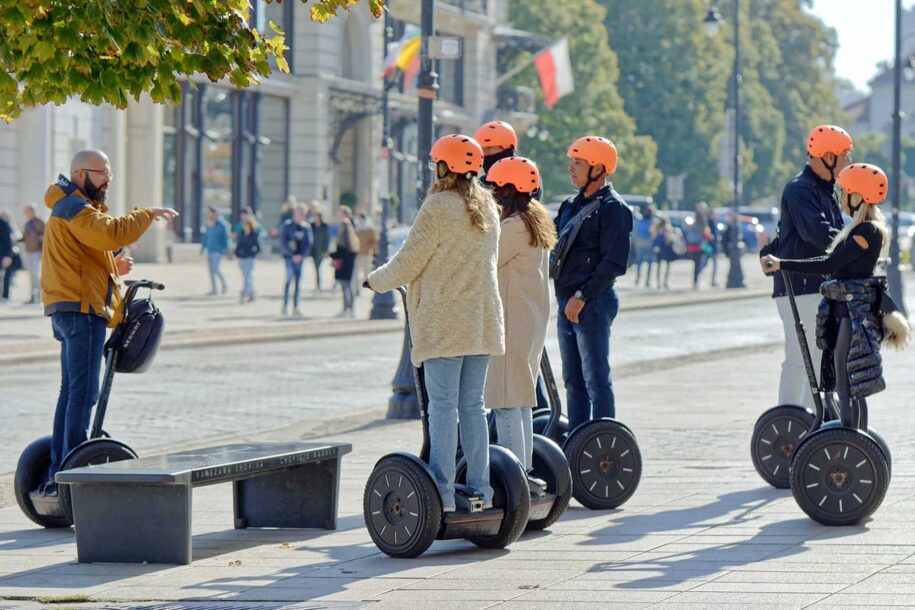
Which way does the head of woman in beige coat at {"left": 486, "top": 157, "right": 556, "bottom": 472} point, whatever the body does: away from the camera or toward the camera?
away from the camera

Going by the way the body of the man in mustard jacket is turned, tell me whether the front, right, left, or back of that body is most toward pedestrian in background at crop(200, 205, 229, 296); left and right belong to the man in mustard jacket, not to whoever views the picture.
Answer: left

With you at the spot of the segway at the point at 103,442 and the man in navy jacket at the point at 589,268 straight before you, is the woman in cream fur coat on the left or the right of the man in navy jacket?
right

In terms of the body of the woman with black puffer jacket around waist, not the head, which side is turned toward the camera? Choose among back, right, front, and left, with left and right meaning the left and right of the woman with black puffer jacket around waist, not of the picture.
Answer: left

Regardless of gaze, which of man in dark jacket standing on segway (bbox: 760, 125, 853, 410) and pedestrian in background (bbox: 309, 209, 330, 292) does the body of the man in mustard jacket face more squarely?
the man in dark jacket standing on segway

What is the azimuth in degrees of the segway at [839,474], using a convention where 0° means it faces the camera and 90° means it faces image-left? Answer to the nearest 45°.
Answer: approximately 90°

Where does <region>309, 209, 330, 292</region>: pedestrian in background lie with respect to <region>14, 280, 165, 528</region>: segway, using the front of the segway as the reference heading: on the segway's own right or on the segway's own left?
on the segway's own left

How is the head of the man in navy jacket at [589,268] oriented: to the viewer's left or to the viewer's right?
to the viewer's left

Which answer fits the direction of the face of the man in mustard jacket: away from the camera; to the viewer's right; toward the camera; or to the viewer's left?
to the viewer's right

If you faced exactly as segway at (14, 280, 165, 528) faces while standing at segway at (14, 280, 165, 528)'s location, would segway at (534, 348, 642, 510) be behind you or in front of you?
in front

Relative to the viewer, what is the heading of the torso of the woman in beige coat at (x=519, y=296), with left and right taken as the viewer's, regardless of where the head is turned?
facing away from the viewer and to the left of the viewer

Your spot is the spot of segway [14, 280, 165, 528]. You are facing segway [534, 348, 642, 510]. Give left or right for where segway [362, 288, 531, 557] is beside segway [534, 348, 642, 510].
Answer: right

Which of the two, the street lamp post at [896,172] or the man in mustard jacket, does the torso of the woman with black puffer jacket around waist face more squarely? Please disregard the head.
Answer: the man in mustard jacket
